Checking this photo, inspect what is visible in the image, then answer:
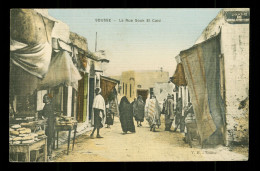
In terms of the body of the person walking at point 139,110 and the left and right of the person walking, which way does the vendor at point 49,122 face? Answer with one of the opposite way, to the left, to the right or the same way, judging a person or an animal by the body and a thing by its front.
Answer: to the left
